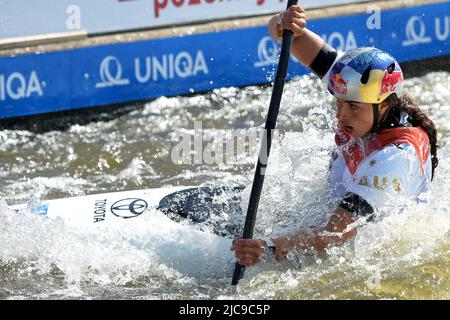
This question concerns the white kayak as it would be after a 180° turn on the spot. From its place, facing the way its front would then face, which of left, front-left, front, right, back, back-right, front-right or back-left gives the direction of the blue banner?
left

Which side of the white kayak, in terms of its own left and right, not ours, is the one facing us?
left
